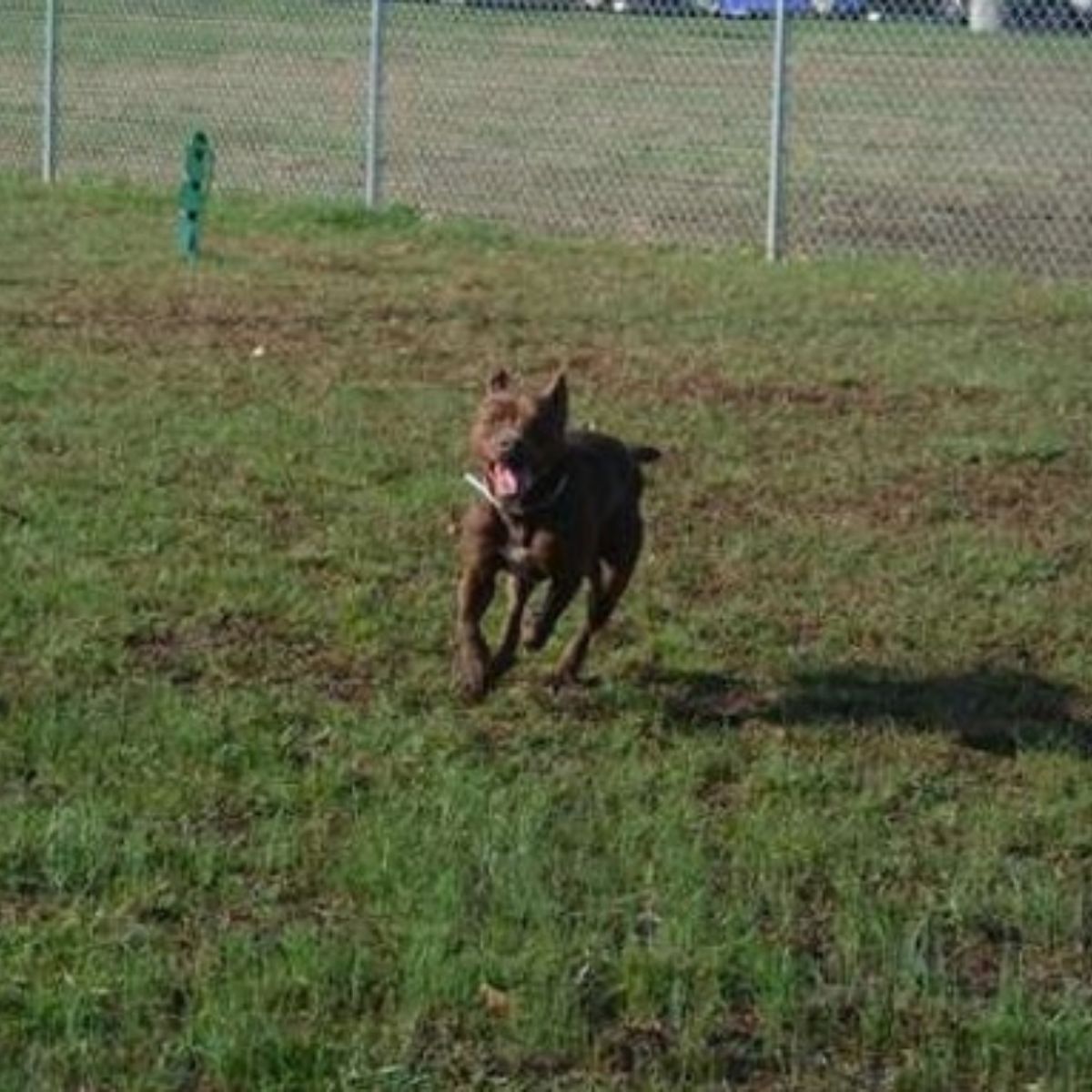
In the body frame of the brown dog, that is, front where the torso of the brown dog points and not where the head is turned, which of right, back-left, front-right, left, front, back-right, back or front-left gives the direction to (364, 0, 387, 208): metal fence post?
back-right

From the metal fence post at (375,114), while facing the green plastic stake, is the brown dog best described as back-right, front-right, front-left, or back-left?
front-left

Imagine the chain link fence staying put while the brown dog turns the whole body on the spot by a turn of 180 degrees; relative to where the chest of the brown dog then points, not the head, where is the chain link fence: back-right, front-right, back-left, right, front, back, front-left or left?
front-left

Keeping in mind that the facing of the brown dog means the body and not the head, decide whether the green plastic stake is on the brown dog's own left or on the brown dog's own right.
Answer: on the brown dog's own right
